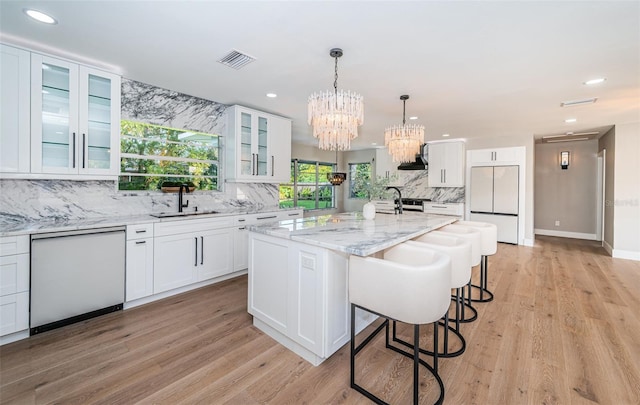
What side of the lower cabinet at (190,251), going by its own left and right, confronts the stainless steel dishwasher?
right

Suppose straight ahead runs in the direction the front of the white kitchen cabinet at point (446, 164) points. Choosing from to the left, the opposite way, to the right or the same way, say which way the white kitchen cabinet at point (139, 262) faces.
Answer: to the left

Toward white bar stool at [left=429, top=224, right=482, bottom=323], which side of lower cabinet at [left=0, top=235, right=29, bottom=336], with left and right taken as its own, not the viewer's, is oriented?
front

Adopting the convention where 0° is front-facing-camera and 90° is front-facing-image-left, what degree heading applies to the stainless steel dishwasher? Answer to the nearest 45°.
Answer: approximately 315°

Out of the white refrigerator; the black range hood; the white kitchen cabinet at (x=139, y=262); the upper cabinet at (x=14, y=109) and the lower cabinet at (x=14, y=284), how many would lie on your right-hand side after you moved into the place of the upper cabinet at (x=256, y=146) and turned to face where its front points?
3

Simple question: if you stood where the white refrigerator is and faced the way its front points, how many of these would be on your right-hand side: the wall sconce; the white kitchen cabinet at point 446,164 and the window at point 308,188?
2

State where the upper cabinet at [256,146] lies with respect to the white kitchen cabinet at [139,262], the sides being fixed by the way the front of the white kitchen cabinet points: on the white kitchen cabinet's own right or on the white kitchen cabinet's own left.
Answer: on the white kitchen cabinet's own left

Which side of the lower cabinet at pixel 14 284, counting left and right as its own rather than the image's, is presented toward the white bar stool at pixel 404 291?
front

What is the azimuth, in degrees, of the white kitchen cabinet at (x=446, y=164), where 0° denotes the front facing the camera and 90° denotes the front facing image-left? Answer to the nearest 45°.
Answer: approximately 0°

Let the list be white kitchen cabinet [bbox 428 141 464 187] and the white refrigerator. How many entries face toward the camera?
2

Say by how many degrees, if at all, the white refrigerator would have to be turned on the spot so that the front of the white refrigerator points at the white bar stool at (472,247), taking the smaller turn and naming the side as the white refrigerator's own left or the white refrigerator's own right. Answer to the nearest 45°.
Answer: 0° — it already faces it
